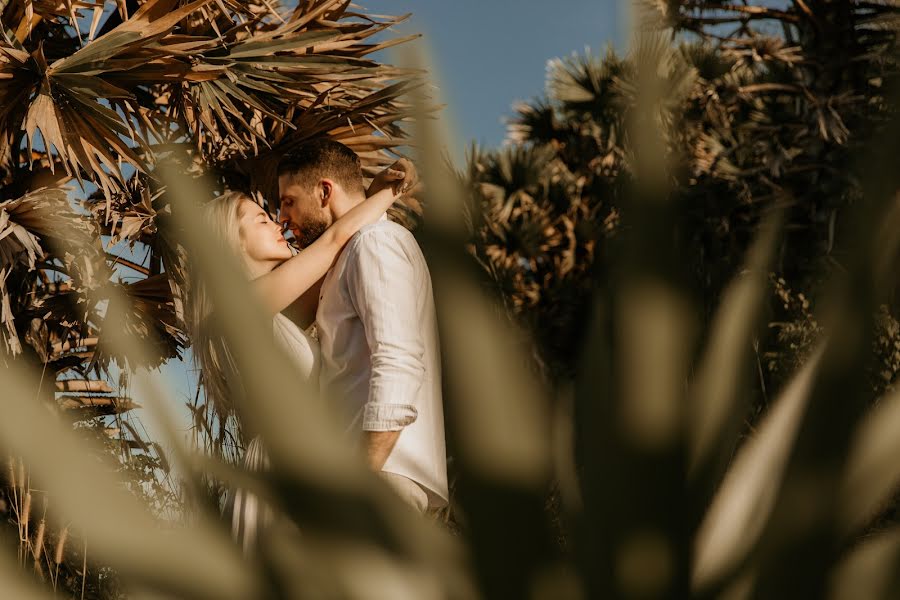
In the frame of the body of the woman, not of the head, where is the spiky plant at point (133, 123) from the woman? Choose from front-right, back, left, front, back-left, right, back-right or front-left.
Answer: left

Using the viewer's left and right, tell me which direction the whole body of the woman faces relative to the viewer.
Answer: facing to the right of the viewer

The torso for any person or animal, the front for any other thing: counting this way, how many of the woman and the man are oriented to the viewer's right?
1

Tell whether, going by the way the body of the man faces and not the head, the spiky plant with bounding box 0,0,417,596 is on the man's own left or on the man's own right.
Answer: on the man's own right

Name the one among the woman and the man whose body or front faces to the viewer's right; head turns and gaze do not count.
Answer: the woman

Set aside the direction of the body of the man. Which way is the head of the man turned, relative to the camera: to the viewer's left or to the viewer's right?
to the viewer's left

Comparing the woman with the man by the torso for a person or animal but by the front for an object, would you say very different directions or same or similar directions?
very different directions

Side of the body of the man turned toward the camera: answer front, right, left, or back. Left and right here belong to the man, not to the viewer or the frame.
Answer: left

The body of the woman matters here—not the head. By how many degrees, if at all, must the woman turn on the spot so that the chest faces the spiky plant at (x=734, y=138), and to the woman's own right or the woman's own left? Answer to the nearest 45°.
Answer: approximately 45° to the woman's own left
